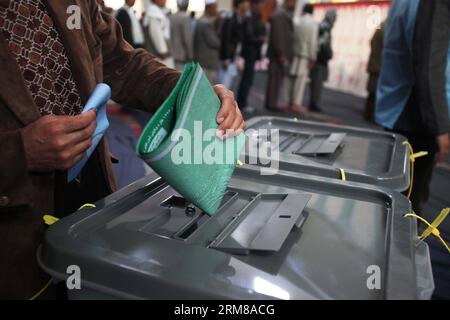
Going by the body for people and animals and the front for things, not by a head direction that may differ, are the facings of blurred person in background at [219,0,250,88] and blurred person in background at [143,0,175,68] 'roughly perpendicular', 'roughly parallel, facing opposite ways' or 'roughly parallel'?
roughly parallel
